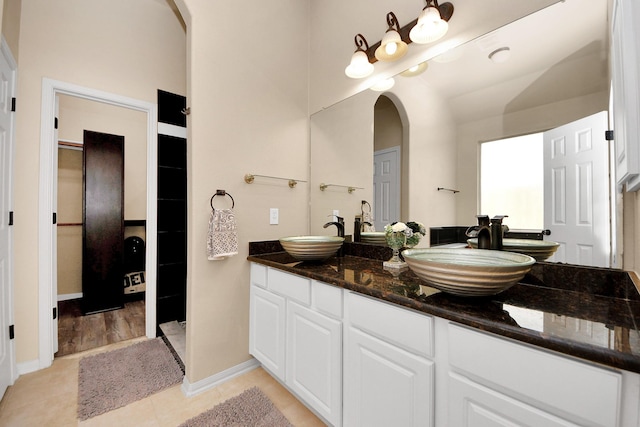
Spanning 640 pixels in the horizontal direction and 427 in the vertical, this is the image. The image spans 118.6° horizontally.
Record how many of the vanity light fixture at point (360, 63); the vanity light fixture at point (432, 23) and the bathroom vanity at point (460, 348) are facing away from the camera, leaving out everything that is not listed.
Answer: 0

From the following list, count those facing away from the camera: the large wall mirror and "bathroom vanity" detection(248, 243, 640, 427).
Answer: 0

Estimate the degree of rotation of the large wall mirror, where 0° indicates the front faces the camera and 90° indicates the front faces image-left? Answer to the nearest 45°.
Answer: approximately 45°

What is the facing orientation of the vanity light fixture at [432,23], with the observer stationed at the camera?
facing the viewer and to the left of the viewer

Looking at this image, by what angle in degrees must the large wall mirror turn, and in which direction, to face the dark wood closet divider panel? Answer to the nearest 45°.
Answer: approximately 45° to its right
